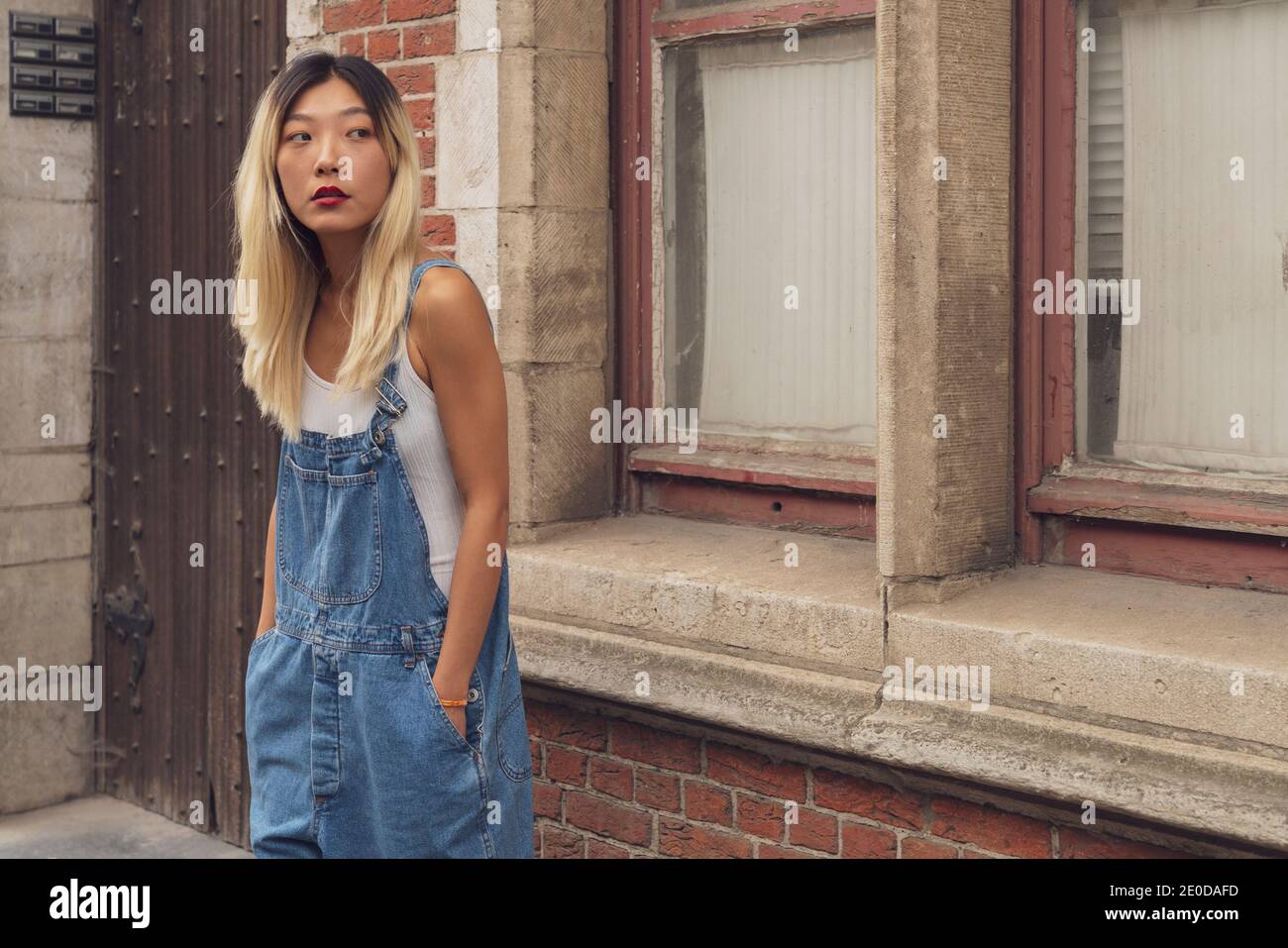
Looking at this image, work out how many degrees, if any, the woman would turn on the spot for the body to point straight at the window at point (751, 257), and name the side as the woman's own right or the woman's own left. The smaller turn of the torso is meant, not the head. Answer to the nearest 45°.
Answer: approximately 180°

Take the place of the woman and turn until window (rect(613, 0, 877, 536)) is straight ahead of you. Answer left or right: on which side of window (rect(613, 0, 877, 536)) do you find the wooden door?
left

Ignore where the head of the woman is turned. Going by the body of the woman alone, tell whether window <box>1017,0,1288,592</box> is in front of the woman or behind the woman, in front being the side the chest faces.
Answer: behind

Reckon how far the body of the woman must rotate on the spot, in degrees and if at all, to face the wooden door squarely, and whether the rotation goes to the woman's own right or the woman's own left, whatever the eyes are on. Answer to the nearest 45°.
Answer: approximately 135° to the woman's own right
